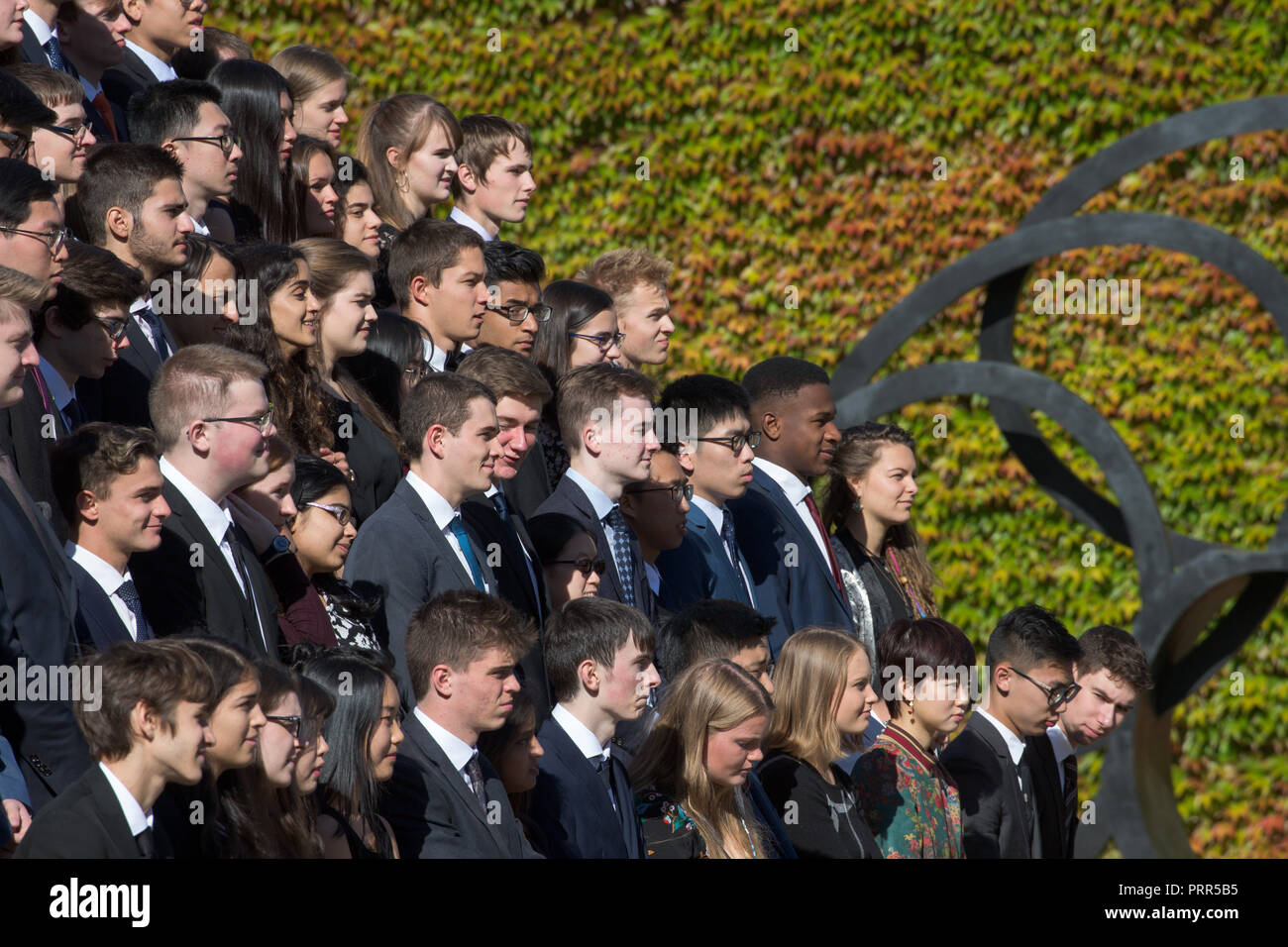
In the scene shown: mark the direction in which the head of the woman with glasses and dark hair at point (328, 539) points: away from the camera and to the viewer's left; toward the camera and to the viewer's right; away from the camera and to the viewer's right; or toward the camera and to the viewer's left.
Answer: toward the camera and to the viewer's right

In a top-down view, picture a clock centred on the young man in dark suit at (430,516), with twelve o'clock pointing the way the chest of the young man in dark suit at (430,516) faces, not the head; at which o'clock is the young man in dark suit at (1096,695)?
the young man in dark suit at (1096,695) is roughly at 11 o'clock from the young man in dark suit at (430,516).

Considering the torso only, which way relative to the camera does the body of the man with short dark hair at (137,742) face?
to the viewer's right

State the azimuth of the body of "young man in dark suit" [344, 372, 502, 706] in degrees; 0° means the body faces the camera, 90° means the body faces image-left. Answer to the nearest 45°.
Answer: approximately 270°

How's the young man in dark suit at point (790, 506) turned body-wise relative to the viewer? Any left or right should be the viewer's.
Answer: facing to the right of the viewer

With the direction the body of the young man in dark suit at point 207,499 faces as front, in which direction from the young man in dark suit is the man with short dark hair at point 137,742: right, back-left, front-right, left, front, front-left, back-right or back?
right

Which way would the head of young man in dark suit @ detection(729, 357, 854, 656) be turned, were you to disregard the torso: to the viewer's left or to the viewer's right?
to the viewer's right

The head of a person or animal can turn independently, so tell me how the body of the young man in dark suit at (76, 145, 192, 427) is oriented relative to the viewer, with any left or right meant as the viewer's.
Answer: facing to the right of the viewer

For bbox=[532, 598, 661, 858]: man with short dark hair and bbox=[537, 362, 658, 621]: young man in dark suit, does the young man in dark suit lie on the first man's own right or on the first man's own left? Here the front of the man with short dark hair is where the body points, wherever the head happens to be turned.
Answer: on the first man's own left

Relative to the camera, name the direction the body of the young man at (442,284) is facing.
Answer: to the viewer's right

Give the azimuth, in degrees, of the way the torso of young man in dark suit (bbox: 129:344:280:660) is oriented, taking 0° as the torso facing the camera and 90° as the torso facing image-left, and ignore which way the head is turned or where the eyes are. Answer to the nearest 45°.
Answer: approximately 270°

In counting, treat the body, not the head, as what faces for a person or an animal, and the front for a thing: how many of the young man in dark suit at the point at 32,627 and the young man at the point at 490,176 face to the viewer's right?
2

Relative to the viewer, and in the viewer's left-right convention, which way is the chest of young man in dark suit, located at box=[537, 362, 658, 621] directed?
facing to the right of the viewer

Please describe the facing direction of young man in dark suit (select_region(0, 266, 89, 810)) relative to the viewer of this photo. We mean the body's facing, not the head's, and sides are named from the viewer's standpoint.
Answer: facing to the right of the viewer

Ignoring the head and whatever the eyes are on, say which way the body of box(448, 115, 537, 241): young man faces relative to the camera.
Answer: to the viewer's right
